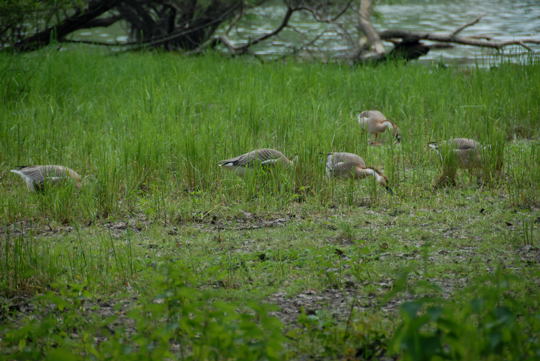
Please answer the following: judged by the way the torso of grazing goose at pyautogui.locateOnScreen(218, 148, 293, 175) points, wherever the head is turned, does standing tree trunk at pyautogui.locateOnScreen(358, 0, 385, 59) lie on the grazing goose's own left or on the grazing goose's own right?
on the grazing goose's own left

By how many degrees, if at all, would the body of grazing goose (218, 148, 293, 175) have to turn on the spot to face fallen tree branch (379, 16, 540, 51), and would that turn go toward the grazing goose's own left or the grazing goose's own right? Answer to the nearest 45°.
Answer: approximately 45° to the grazing goose's own left

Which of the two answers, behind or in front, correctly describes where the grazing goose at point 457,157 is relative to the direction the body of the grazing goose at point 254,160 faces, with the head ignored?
in front

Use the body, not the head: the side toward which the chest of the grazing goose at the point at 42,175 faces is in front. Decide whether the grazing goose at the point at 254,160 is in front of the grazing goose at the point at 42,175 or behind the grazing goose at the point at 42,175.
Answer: in front

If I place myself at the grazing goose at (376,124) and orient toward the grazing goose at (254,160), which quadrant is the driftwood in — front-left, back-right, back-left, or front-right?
back-right

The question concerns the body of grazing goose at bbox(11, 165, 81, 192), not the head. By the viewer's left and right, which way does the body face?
facing to the right of the viewer

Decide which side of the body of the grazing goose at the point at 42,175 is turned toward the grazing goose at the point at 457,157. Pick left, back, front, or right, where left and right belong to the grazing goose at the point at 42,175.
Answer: front

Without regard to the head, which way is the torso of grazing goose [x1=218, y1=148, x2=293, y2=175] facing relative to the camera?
to the viewer's right

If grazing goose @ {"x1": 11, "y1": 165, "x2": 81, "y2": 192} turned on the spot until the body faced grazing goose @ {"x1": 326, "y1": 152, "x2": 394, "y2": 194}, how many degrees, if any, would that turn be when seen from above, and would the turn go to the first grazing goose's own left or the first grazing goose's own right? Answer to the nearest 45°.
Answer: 0° — it already faces it

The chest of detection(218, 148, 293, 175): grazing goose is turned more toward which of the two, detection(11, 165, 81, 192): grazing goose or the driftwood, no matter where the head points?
the driftwood
